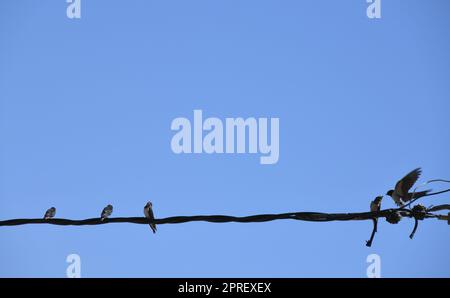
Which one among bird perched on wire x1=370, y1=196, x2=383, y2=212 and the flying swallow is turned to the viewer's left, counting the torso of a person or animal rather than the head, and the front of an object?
the flying swallow

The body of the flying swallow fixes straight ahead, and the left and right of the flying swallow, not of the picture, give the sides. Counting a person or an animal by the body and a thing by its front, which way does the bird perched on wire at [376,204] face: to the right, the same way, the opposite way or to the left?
the opposite way

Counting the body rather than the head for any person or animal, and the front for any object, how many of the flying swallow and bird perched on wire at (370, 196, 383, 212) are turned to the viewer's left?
1

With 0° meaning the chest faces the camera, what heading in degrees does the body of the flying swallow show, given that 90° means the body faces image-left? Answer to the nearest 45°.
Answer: approximately 90°

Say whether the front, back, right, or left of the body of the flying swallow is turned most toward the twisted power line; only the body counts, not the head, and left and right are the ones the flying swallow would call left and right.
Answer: front

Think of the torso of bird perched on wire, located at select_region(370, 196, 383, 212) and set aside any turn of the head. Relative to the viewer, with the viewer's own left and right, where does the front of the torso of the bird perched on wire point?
facing to the right of the viewer
